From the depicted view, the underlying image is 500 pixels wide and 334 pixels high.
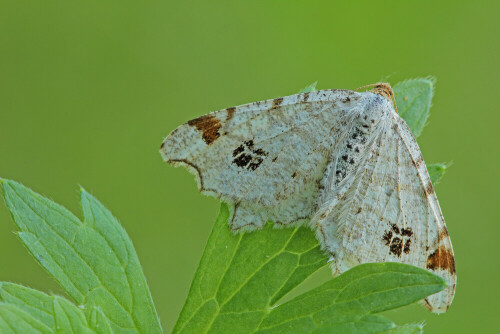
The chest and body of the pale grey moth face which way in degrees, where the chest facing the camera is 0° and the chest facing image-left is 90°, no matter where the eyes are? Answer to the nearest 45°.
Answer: approximately 225°

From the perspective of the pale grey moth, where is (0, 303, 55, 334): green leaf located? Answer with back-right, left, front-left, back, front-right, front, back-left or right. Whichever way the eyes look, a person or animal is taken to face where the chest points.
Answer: back
